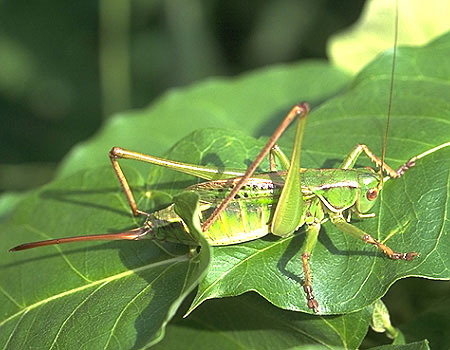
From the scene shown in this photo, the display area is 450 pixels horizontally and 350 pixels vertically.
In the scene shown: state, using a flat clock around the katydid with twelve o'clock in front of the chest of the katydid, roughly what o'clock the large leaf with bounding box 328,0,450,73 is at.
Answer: The large leaf is roughly at 10 o'clock from the katydid.

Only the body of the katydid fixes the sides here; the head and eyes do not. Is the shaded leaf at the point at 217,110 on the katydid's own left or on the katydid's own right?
on the katydid's own left

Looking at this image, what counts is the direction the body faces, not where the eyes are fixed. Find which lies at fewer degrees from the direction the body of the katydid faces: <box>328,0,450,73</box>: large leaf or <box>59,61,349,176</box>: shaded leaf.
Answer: the large leaf

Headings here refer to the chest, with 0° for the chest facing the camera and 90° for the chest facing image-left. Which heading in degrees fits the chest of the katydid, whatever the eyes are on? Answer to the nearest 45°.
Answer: approximately 270°
